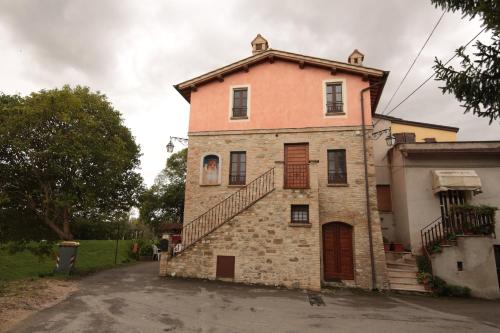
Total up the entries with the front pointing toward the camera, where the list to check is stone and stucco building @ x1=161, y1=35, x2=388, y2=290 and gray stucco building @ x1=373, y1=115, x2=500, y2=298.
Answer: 2

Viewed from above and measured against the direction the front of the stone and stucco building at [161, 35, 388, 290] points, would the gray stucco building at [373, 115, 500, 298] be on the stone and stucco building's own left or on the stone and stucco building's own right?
on the stone and stucco building's own left

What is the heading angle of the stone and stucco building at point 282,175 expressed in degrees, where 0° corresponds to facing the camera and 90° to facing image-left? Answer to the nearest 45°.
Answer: approximately 0°

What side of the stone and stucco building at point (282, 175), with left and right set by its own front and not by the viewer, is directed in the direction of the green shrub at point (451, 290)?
left

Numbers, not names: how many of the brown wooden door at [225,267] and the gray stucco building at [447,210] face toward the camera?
2

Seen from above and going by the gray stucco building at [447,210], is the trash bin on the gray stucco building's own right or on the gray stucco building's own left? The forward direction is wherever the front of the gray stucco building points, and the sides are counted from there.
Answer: on the gray stucco building's own right

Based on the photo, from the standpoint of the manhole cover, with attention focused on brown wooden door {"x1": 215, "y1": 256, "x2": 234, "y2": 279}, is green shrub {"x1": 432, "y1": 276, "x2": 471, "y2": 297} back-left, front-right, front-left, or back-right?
back-right

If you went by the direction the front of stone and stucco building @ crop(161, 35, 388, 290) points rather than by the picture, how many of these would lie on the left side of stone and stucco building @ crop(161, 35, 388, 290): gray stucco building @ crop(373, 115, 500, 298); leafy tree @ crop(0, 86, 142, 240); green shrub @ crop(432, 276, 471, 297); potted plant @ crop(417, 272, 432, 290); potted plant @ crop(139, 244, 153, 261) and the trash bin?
3

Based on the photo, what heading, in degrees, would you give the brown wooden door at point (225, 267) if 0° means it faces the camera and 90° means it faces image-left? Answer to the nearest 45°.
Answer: approximately 0°

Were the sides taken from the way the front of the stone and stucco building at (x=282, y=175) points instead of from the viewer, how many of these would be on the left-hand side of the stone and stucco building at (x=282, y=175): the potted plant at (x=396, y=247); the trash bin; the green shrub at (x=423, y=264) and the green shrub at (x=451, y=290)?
3
